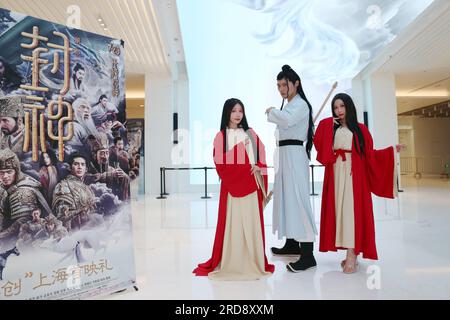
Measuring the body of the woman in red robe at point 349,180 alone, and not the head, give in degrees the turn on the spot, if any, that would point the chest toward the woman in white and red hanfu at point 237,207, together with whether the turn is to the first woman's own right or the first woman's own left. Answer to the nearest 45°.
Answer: approximately 45° to the first woman's own right

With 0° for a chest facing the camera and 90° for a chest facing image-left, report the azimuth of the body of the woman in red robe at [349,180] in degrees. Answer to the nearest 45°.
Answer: approximately 0°

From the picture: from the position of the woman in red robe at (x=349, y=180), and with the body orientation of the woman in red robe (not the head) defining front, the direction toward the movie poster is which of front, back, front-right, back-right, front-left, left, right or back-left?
front-right

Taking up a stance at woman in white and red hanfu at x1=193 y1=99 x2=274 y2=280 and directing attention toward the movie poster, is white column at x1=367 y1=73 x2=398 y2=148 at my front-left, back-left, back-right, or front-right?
back-right

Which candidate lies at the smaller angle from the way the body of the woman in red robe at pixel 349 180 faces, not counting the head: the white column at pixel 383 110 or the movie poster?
the movie poster

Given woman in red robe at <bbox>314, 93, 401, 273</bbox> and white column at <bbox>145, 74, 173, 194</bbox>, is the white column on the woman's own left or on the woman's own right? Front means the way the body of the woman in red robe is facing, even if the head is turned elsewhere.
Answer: on the woman's own right

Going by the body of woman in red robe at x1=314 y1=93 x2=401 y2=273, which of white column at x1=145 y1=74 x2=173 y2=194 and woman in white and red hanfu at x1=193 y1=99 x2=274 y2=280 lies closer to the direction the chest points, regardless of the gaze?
the woman in white and red hanfu

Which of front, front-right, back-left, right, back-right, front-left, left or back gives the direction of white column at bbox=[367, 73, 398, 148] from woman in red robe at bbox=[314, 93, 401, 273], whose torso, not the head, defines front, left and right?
back
